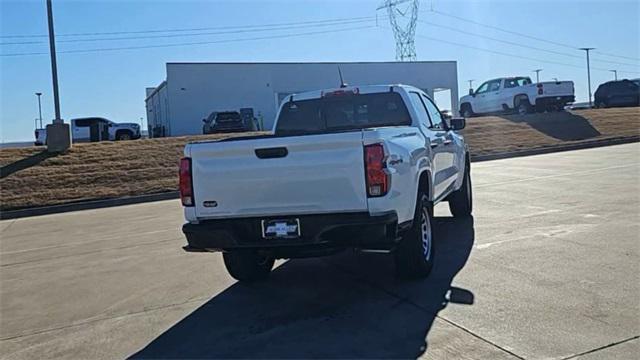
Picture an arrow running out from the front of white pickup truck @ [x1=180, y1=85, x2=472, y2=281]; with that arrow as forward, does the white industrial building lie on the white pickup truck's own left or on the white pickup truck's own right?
on the white pickup truck's own left

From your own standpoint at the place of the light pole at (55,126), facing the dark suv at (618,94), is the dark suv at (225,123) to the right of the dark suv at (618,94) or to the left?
left

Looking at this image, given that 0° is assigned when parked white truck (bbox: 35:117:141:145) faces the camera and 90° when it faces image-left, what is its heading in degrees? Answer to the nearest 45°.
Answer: approximately 270°

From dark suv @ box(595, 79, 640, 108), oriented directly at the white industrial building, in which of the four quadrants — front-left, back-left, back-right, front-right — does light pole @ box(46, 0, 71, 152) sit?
front-left

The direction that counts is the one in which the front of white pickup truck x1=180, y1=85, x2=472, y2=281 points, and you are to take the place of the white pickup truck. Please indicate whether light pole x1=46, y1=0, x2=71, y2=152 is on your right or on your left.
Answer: on your left

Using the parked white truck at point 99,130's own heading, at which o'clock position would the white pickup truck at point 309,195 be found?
The white pickup truck is roughly at 3 o'clock from the parked white truck.

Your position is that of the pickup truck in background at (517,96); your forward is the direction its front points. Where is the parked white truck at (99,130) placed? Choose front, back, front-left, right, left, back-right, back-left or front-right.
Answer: front-left

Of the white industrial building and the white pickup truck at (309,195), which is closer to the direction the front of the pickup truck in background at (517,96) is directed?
the white industrial building

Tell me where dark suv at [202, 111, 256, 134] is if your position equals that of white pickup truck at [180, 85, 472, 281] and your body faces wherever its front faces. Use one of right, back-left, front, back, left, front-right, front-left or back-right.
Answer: front-left

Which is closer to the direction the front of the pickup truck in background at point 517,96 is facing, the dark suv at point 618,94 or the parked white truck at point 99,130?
the parked white truck

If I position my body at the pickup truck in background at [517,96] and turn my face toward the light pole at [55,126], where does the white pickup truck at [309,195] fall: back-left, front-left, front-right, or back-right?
front-left

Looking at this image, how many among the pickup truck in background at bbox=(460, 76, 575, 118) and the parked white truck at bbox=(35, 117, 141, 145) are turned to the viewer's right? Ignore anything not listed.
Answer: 1

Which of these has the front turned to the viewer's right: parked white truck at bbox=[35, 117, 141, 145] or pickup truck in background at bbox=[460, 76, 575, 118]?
the parked white truck

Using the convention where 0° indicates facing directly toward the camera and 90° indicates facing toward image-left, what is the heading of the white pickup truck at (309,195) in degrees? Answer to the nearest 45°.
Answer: approximately 225°

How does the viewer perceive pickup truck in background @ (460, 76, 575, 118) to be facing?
facing away from the viewer and to the left of the viewer

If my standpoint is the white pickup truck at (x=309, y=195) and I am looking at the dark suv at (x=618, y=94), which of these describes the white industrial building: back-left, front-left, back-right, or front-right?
front-left

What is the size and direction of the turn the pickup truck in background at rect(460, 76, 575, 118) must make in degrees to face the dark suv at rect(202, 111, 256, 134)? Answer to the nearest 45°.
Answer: approximately 45° to its left
